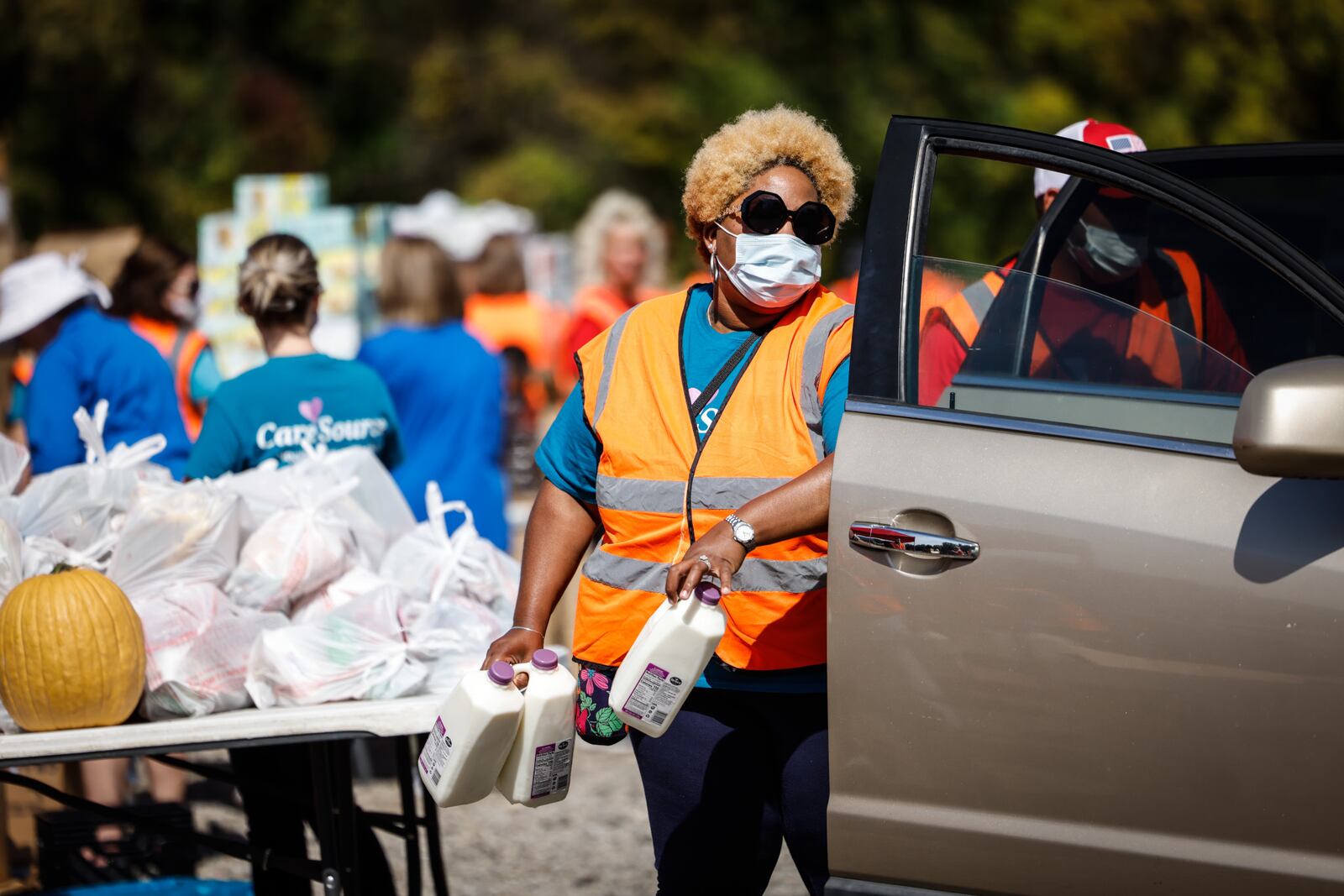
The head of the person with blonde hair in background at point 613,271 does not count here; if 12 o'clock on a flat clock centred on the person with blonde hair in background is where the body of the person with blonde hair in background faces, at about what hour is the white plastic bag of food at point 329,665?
The white plastic bag of food is roughly at 12 o'clock from the person with blonde hair in background.

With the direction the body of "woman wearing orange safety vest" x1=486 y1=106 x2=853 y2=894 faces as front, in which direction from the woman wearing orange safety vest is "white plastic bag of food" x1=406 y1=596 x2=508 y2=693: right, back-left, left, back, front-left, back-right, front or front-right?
back-right

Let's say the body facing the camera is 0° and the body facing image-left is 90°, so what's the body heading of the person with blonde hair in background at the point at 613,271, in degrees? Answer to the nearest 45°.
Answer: approximately 315°

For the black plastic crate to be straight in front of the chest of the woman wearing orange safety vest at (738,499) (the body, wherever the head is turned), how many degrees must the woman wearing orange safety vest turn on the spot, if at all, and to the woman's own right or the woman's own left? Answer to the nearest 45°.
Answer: approximately 135° to the woman's own right

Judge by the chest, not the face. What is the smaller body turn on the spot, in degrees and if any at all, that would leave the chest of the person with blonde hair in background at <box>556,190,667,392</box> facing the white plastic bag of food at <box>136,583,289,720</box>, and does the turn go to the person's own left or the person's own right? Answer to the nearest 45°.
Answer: approximately 45° to the person's own right

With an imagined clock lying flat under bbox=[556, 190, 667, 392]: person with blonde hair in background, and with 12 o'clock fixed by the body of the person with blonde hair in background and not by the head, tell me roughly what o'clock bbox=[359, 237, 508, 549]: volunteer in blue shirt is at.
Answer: The volunteer in blue shirt is roughly at 2 o'clock from the person with blonde hair in background.

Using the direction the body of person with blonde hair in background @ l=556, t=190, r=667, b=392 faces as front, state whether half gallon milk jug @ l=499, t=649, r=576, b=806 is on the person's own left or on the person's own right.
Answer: on the person's own right

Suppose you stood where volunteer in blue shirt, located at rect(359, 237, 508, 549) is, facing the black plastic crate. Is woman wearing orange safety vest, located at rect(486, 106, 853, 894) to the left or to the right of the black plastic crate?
left

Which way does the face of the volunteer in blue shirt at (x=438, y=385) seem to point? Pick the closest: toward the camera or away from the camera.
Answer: away from the camera

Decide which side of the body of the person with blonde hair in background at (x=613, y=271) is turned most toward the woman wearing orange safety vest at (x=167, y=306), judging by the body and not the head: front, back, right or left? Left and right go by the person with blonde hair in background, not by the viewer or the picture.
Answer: right

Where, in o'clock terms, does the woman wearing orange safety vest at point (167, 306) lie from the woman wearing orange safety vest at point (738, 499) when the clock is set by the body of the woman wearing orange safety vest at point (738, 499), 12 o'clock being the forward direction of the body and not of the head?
the woman wearing orange safety vest at point (167, 306) is roughly at 5 o'clock from the woman wearing orange safety vest at point (738, 499).
